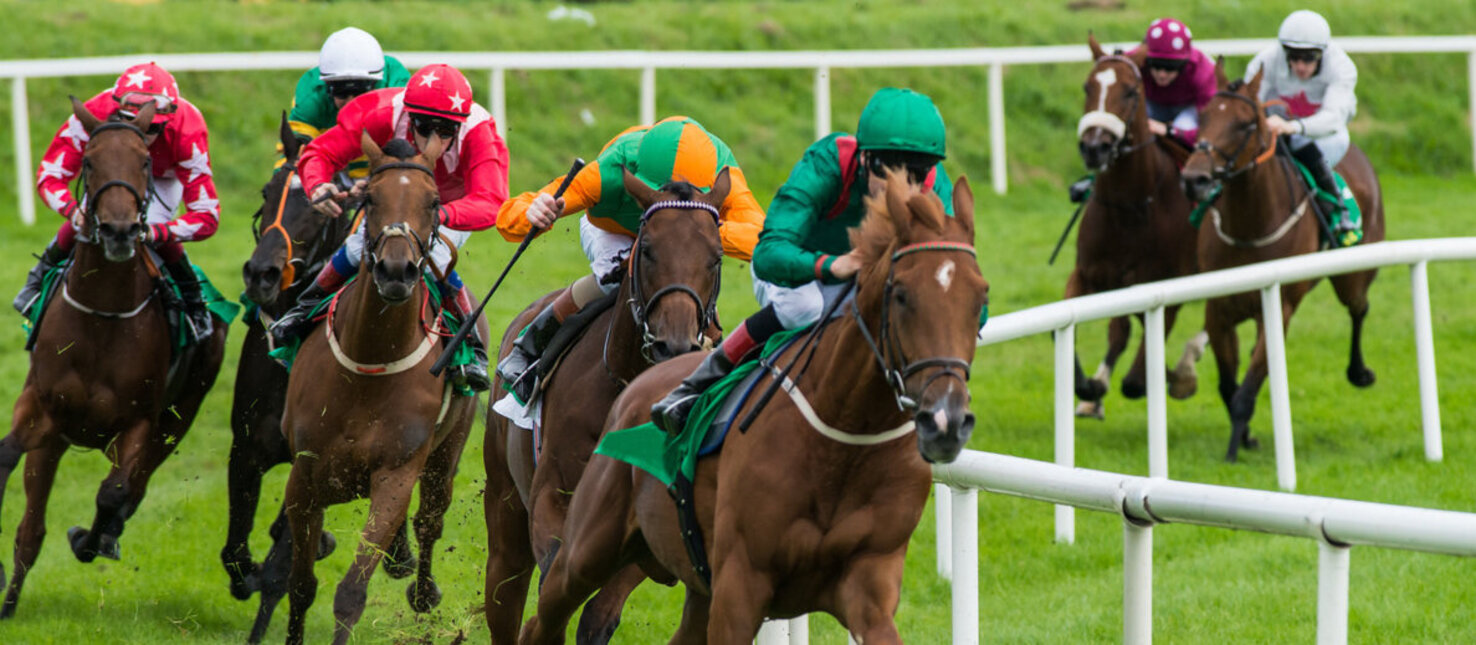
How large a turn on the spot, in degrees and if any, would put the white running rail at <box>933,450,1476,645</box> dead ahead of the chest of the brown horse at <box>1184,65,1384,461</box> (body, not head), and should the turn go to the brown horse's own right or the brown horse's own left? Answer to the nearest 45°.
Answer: approximately 45° to the brown horse's own left

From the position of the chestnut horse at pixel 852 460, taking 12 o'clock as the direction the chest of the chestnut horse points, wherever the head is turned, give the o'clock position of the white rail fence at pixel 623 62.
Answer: The white rail fence is roughly at 7 o'clock from the chestnut horse.

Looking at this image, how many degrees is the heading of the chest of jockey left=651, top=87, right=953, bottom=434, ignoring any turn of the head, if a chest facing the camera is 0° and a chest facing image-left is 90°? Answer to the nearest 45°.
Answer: approximately 315°

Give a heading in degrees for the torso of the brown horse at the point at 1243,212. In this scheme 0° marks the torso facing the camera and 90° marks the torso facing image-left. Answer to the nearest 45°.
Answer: approximately 45°

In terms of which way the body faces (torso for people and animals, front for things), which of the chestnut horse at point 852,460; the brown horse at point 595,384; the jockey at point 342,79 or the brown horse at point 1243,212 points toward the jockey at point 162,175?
the brown horse at point 1243,212

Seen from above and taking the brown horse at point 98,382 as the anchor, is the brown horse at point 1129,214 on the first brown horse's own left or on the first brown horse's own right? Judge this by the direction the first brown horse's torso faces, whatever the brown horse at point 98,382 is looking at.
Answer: on the first brown horse's own left

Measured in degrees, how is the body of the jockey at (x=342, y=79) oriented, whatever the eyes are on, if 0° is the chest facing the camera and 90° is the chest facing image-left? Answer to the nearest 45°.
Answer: approximately 0°

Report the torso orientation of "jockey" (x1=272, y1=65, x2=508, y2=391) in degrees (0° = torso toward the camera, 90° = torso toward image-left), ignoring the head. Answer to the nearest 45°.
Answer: approximately 0°

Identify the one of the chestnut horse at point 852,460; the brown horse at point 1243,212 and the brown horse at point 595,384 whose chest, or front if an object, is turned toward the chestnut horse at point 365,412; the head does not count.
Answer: the brown horse at point 1243,212
